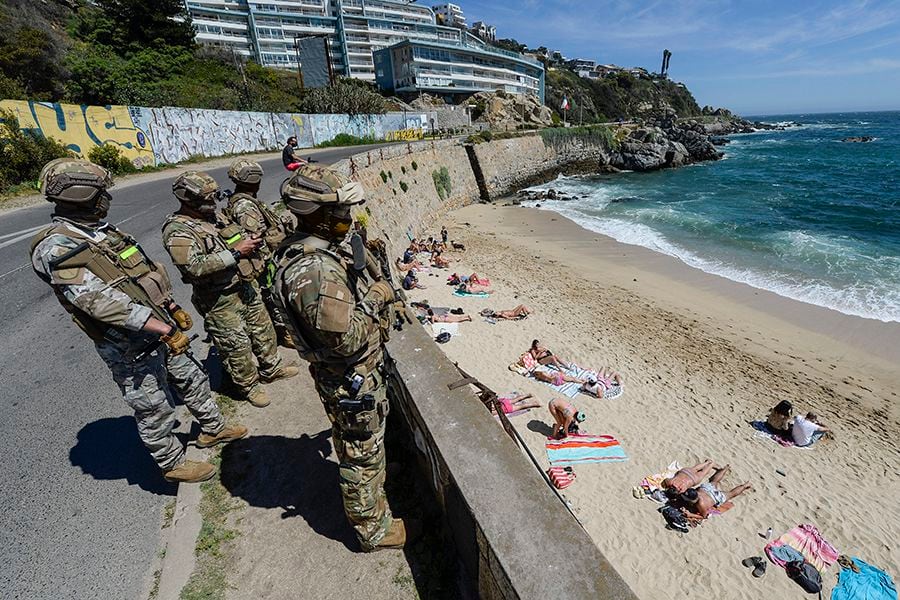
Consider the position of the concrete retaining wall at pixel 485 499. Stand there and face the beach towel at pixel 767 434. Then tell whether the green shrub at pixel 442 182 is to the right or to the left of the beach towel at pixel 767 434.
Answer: left

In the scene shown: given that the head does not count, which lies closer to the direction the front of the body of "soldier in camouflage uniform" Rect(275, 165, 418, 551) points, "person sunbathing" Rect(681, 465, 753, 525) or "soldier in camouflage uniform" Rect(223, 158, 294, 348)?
the person sunbathing

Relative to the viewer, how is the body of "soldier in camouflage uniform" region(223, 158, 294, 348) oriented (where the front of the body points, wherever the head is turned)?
to the viewer's right

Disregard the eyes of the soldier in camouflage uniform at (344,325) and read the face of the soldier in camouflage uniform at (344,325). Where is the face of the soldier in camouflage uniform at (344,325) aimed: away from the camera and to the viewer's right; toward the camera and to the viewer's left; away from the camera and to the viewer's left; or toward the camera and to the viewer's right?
away from the camera and to the viewer's right

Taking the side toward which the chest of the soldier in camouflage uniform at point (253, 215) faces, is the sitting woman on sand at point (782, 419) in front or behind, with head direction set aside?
in front
